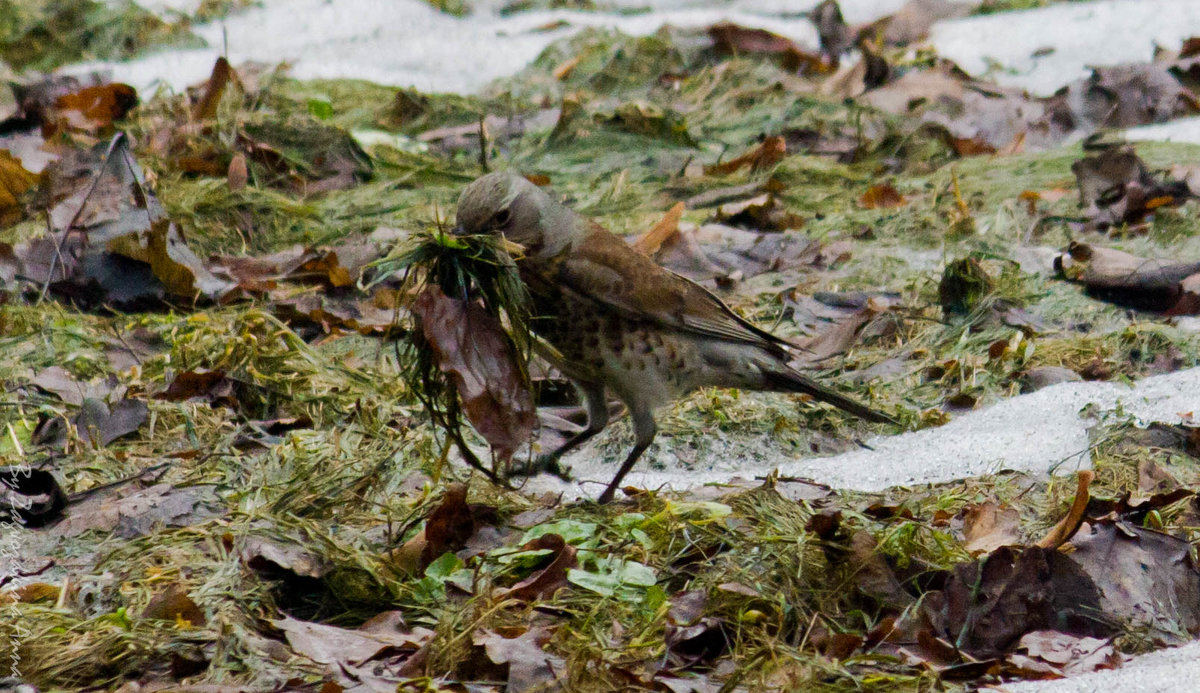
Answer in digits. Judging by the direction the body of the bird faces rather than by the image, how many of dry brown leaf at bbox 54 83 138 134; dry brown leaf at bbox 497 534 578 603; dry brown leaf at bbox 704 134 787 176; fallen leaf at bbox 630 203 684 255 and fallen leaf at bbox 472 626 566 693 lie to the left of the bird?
2

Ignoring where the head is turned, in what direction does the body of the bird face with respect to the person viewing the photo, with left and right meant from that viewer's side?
facing to the left of the viewer

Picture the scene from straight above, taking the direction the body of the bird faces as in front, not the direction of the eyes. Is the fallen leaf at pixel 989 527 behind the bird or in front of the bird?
behind

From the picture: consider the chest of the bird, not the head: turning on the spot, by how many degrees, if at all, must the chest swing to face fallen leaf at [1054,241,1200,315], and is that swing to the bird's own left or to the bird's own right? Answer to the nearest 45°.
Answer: approximately 135° to the bird's own right

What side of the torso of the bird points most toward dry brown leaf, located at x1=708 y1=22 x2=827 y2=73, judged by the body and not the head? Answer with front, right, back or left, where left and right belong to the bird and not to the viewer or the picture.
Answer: right

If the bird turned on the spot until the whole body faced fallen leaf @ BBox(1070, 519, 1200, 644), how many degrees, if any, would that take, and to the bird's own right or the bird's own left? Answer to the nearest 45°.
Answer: approximately 135° to the bird's own left

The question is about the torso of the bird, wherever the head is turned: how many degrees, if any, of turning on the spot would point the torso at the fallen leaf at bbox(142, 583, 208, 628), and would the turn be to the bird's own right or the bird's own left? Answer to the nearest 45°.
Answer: approximately 45° to the bird's own left

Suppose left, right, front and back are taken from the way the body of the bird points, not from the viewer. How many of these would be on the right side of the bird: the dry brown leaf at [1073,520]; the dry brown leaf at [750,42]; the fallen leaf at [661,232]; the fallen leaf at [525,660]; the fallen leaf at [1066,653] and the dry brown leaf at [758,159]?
3

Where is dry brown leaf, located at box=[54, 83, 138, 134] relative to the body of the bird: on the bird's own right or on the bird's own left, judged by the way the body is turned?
on the bird's own right

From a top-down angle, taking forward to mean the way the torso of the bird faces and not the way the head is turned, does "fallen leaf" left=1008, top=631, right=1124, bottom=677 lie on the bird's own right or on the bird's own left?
on the bird's own left

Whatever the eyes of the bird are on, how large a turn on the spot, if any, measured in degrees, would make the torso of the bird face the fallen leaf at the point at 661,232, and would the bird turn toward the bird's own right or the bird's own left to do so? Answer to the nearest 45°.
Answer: approximately 90° to the bird's own right

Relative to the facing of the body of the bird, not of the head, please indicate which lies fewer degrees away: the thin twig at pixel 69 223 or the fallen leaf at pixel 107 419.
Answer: the fallen leaf

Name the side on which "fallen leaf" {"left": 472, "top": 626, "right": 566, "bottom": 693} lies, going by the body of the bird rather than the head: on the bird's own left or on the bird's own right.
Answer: on the bird's own left

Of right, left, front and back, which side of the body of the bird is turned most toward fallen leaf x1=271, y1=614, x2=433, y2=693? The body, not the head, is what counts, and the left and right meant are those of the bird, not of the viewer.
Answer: left

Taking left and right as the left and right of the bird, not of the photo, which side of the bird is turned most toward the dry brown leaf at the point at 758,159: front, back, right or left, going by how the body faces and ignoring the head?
right

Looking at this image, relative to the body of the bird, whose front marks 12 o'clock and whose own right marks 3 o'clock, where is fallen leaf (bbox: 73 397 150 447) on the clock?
The fallen leaf is roughly at 12 o'clock from the bird.
